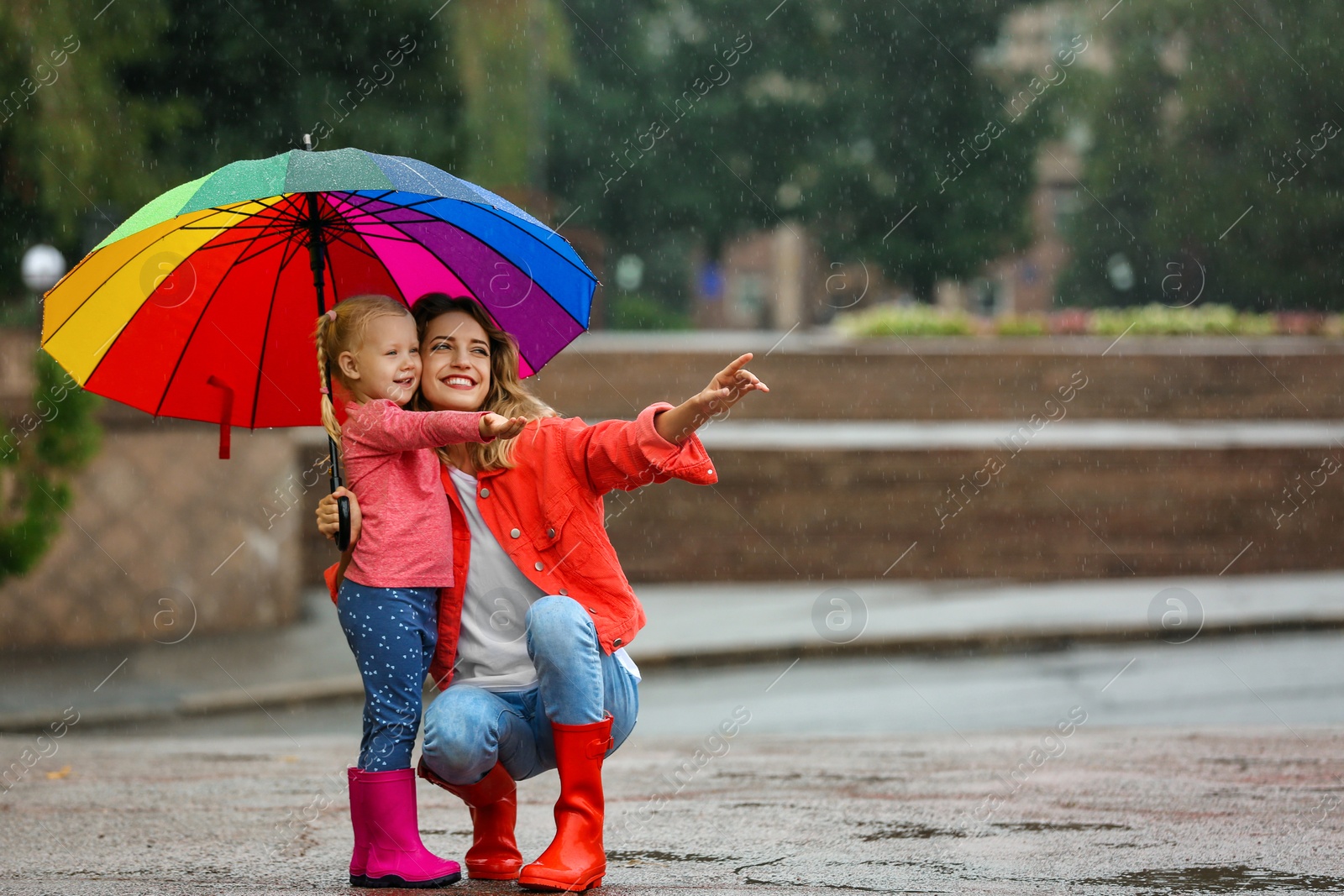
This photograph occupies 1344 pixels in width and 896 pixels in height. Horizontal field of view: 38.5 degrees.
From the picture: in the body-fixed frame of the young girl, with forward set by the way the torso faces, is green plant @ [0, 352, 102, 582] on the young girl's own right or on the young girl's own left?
on the young girl's own left

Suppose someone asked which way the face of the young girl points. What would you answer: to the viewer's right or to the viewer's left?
to the viewer's right

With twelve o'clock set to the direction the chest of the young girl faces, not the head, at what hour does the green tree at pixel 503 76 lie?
The green tree is roughly at 9 o'clock from the young girl.

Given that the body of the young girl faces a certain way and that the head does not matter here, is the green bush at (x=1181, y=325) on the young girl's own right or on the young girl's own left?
on the young girl's own left

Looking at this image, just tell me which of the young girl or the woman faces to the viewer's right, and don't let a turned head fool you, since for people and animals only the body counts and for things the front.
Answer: the young girl

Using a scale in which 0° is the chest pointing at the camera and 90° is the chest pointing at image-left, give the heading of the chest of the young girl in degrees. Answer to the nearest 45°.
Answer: approximately 270°

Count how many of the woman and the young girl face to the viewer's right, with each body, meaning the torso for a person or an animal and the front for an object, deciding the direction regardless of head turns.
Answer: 1

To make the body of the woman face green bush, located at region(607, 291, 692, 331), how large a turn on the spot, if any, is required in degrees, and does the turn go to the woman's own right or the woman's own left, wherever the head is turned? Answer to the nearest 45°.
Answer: approximately 135° to the woman's own right

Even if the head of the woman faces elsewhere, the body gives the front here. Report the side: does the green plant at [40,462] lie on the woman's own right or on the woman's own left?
on the woman's own right

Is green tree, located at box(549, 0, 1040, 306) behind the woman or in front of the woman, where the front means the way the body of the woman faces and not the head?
behind
